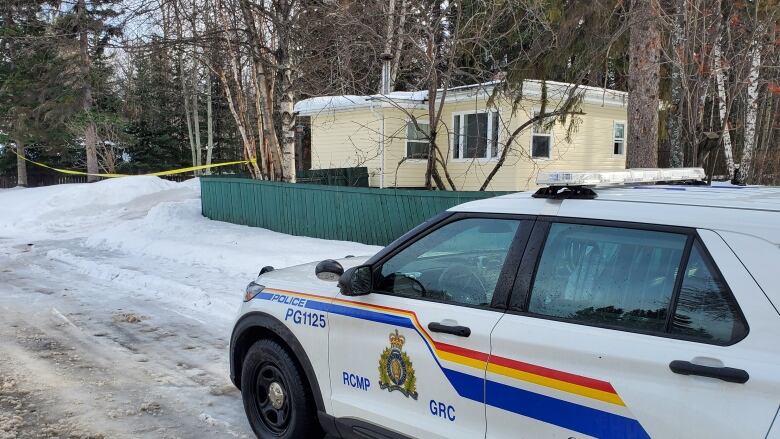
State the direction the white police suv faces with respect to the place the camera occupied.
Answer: facing away from the viewer and to the left of the viewer

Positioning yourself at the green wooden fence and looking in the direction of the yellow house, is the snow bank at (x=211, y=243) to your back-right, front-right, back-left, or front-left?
back-left

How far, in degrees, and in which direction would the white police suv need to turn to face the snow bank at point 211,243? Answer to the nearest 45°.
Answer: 0° — it already faces it

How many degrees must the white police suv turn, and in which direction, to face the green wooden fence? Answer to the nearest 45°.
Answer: approximately 45° to its right

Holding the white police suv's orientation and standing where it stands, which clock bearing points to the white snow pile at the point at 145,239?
The white snow pile is roughly at 12 o'clock from the white police suv.

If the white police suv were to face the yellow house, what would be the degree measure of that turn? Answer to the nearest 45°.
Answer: approximately 45° to its right
